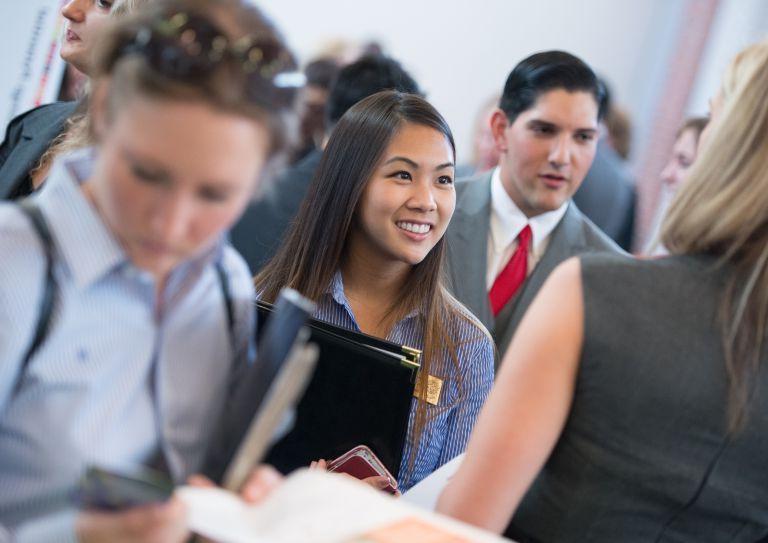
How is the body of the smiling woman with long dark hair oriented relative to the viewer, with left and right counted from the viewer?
facing the viewer and to the right of the viewer

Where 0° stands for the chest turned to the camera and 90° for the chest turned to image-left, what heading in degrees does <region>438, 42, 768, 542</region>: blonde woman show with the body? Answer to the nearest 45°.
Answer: approximately 180°

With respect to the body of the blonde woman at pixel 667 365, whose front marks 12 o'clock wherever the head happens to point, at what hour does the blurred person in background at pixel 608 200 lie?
The blurred person in background is roughly at 12 o'clock from the blonde woman.

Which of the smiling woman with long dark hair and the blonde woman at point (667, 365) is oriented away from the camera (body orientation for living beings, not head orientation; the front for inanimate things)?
the blonde woman

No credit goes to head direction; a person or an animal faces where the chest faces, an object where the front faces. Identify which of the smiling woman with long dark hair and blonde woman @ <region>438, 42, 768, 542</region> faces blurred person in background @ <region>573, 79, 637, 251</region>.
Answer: the blonde woman

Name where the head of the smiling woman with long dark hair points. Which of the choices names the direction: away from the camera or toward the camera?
toward the camera

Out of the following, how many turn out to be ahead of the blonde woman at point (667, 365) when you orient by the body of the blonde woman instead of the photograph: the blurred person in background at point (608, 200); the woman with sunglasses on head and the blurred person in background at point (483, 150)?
2

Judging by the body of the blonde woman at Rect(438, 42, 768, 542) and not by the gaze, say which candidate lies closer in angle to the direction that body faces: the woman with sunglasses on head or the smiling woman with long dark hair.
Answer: the smiling woman with long dark hair

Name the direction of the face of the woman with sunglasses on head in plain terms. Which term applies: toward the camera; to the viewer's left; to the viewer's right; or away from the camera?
toward the camera

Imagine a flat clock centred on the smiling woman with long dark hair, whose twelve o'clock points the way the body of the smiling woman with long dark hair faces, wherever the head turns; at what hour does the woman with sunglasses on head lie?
The woman with sunglasses on head is roughly at 2 o'clock from the smiling woman with long dark hair.

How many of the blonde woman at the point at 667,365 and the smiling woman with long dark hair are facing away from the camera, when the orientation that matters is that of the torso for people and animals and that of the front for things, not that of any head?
1

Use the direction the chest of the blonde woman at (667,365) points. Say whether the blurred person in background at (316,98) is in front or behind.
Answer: in front

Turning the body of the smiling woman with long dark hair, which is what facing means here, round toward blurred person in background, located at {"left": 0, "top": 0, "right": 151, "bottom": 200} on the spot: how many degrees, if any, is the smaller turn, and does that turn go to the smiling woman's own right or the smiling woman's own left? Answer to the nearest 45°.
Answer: approximately 135° to the smiling woman's own right

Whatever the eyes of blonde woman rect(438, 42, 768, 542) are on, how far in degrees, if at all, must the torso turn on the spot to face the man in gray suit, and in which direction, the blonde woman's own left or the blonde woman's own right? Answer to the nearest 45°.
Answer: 0° — they already face them

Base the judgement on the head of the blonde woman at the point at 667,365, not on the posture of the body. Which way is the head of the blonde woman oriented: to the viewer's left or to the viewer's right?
to the viewer's left
